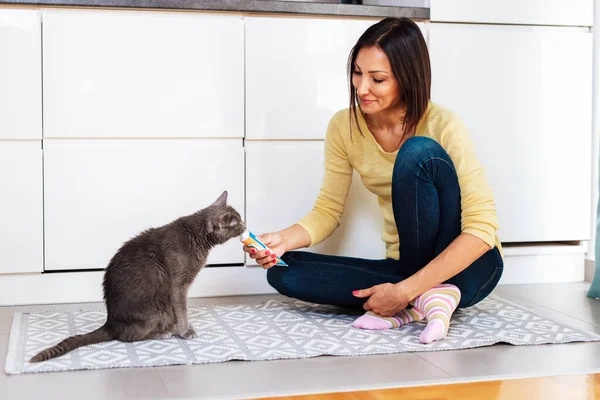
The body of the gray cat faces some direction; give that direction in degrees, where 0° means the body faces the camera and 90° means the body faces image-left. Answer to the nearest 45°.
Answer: approximately 270°

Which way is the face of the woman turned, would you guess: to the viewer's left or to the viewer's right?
to the viewer's left

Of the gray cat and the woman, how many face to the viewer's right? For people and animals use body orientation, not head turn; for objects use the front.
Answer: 1

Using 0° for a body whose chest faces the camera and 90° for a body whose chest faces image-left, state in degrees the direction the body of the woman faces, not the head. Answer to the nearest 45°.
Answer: approximately 45°
